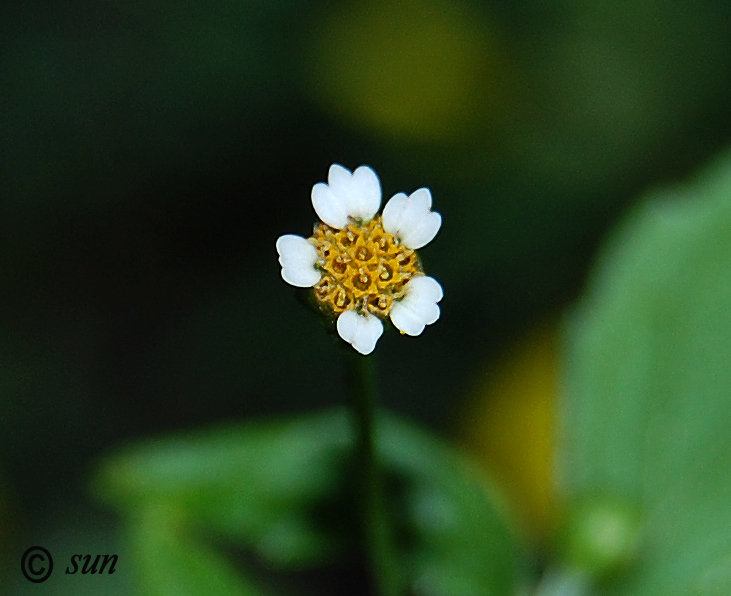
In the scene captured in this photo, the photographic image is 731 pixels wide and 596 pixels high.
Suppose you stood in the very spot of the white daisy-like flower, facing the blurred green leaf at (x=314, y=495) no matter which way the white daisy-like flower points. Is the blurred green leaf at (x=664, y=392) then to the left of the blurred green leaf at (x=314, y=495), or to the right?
right

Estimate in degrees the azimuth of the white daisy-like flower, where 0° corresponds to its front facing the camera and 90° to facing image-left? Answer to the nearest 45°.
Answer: approximately 0°

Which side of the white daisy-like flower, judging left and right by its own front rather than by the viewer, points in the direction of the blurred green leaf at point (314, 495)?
back

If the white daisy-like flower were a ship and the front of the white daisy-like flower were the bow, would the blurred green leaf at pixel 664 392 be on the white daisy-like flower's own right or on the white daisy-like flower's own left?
on the white daisy-like flower's own left
